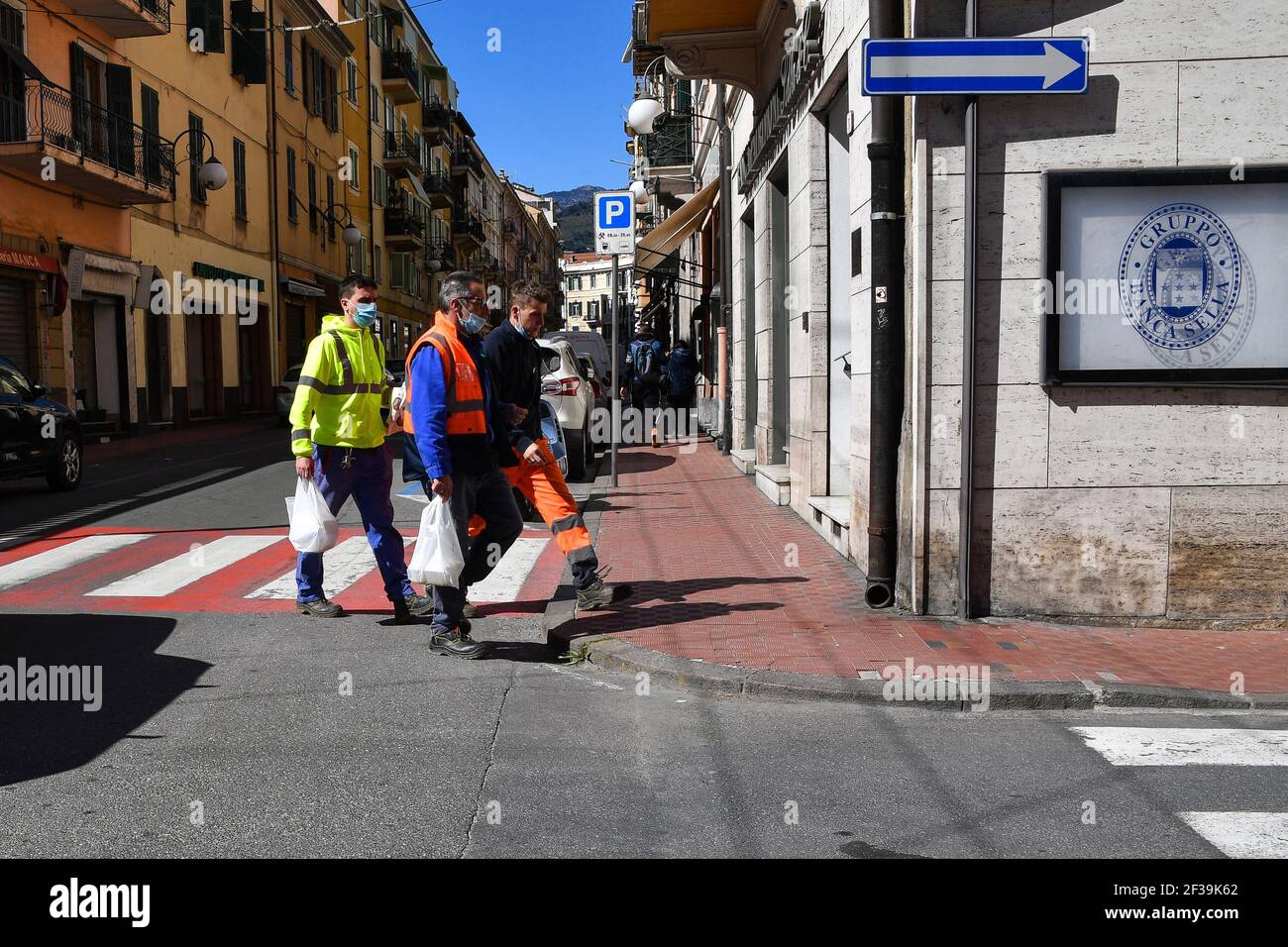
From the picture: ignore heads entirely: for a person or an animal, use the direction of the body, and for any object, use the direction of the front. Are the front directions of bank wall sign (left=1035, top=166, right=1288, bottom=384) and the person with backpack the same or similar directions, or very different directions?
very different directions

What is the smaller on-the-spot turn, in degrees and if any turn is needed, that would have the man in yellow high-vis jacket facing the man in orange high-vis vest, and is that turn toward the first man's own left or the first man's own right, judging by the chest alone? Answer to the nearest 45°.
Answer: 0° — they already face them

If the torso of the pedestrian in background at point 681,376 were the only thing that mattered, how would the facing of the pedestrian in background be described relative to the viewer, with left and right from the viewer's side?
facing away from the viewer

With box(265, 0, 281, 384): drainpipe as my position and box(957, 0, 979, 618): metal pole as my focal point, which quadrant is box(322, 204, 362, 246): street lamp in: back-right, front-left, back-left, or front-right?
back-left

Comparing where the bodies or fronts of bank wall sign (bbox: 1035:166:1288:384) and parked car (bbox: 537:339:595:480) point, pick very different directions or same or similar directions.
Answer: very different directions

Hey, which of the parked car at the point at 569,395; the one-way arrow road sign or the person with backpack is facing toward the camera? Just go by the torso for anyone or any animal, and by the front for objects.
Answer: the one-way arrow road sign

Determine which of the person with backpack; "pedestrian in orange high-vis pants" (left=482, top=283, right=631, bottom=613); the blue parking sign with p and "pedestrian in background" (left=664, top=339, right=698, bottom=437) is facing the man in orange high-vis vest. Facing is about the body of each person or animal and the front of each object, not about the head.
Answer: the blue parking sign with p

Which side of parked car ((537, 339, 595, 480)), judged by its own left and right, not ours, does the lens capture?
back

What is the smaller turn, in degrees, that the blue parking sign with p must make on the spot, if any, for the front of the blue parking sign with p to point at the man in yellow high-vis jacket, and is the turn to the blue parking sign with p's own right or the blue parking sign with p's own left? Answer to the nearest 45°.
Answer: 0° — it already faces them

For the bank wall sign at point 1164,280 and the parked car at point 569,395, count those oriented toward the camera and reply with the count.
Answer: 1

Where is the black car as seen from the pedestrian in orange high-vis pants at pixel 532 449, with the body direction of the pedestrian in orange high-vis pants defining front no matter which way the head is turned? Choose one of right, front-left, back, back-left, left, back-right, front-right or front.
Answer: back-left

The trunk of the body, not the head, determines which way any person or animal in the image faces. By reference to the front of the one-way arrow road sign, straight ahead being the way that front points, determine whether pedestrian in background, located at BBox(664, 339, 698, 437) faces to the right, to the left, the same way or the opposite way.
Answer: the opposite way

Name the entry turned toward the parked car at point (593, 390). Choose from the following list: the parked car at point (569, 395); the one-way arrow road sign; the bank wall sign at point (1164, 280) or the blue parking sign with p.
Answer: the parked car at point (569, 395)

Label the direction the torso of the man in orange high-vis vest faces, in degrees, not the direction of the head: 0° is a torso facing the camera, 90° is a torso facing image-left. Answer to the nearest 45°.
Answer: approximately 270°

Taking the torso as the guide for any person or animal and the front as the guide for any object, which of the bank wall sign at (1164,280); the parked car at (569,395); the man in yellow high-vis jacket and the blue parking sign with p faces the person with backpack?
the parked car

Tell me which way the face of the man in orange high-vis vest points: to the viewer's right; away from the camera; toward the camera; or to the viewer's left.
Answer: to the viewer's right
